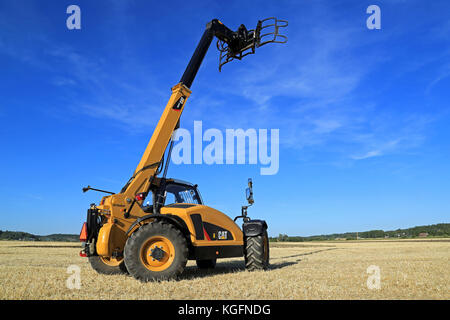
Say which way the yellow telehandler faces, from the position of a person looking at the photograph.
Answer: facing away from the viewer and to the right of the viewer
